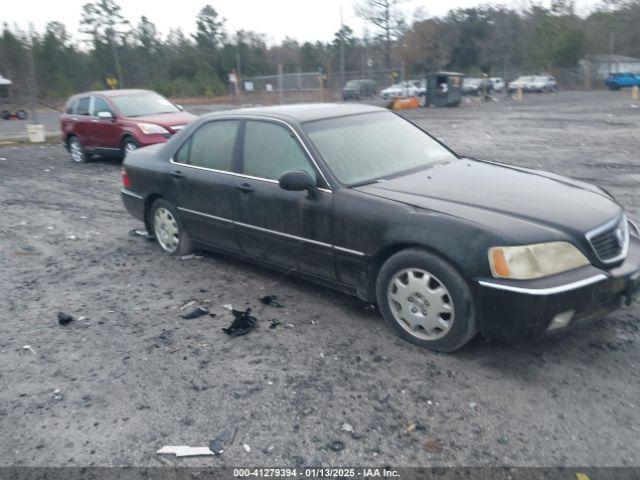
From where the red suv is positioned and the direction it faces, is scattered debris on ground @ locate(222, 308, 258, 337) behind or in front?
in front

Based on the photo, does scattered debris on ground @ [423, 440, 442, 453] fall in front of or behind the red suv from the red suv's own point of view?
in front

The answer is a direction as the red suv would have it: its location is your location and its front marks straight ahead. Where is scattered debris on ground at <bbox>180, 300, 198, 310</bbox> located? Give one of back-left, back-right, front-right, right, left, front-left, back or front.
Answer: front-right

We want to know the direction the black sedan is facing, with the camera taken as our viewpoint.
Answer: facing the viewer and to the right of the viewer

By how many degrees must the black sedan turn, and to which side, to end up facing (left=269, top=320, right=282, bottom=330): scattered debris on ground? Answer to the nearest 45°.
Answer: approximately 135° to its right

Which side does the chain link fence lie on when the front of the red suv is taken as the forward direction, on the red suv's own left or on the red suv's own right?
on the red suv's own left

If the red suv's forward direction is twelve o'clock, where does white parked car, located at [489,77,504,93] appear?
The white parked car is roughly at 9 o'clock from the red suv.

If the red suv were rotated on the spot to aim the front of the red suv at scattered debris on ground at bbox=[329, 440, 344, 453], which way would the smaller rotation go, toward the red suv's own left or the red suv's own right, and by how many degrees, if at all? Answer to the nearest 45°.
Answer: approximately 45° to the red suv's own right

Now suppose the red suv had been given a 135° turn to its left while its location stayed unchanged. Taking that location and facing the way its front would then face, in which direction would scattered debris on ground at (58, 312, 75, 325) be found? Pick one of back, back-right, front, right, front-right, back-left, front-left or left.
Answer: back
